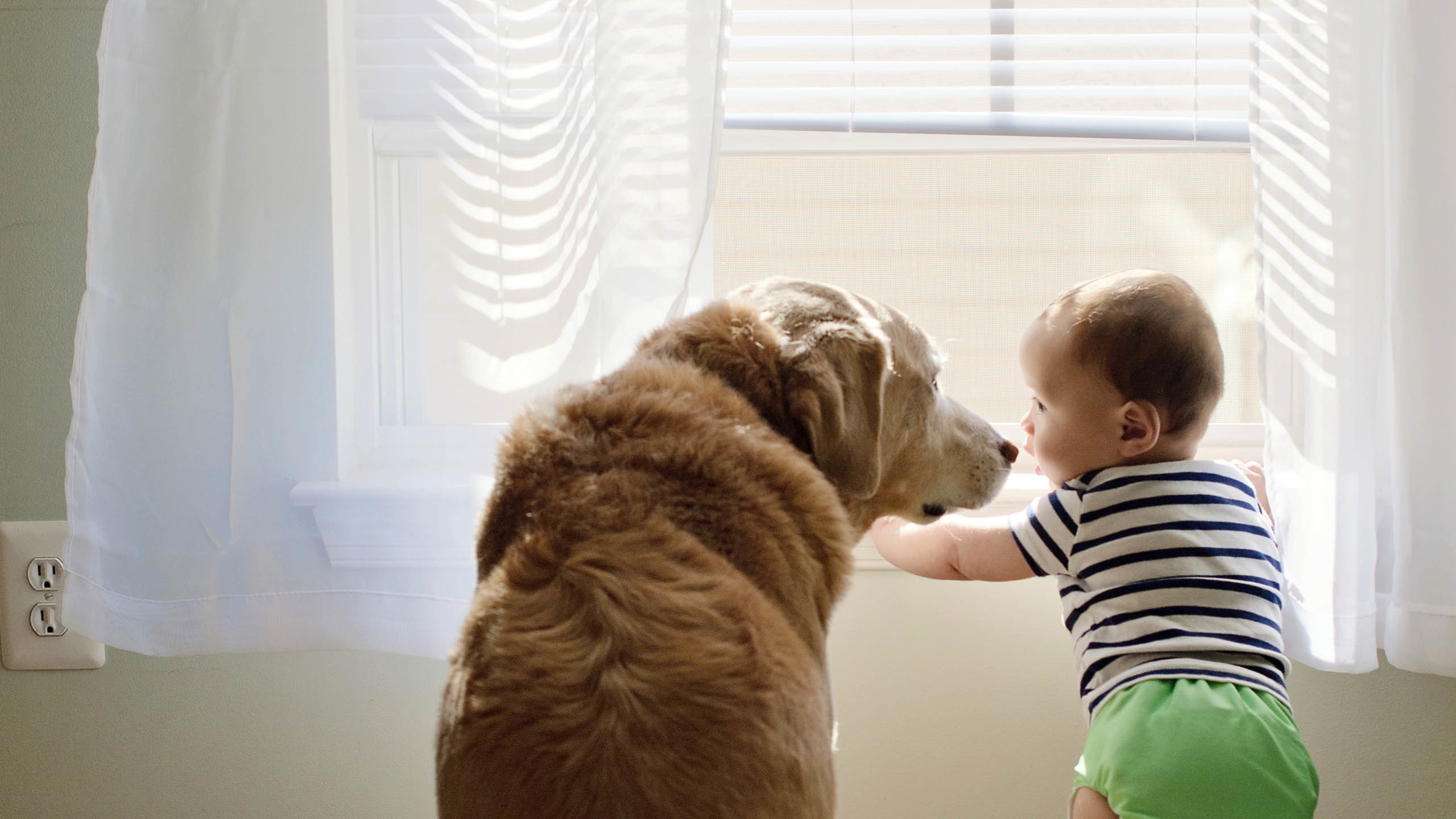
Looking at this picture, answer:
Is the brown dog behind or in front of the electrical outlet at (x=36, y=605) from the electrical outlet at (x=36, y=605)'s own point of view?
in front

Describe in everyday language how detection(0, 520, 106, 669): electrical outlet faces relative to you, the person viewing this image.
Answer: facing the viewer

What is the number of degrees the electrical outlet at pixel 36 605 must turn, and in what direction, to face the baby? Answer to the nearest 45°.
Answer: approximately 45° to its left

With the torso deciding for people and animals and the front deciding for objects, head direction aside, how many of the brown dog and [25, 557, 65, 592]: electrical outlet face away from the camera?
1

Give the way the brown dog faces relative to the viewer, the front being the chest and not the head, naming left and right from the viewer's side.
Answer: facing away from the viewer

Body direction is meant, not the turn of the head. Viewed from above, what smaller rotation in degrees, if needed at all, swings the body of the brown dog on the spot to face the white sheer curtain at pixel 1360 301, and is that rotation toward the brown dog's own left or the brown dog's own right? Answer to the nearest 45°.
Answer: approximately 45° to the brown dog's own right

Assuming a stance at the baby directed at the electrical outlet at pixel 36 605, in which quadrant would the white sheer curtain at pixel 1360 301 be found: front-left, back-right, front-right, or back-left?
back-right

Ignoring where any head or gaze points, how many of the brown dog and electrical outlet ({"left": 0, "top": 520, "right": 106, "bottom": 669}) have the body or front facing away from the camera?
1

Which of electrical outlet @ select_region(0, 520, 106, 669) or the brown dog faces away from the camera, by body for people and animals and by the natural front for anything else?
the brown dog
